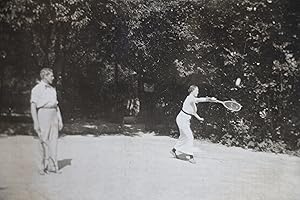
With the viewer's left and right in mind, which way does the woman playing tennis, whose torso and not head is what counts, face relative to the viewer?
facing to the right of the viewer

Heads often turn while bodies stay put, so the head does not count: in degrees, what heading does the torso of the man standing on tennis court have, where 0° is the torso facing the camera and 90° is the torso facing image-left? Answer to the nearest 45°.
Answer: approximately 315°

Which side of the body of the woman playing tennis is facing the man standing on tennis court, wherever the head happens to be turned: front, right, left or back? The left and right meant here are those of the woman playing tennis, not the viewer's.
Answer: back
